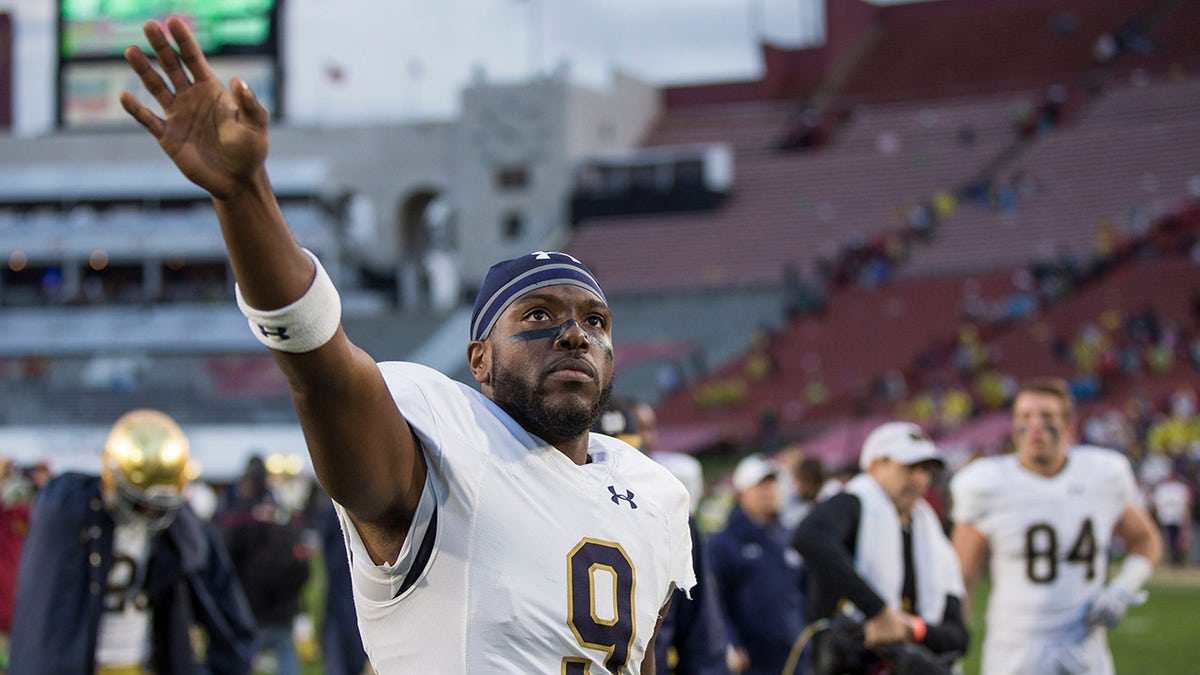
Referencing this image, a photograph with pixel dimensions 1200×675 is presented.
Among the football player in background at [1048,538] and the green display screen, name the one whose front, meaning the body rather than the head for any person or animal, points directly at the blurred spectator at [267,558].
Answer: the green display screen

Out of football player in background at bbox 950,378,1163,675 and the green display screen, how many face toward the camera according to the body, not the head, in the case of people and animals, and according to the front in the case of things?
2

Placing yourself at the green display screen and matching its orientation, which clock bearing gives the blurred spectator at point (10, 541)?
The blurred spectator is roughly at 12 o'clock from the green display screen.

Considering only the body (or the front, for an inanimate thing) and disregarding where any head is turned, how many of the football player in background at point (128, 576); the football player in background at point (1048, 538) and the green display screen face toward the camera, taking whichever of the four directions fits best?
3

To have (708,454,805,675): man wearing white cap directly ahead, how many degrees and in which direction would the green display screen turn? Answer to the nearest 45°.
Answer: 0° — it already faces them

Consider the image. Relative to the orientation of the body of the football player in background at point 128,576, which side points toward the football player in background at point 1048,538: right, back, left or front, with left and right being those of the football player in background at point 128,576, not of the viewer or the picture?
left

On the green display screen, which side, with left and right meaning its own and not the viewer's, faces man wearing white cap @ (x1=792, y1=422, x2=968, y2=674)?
front
